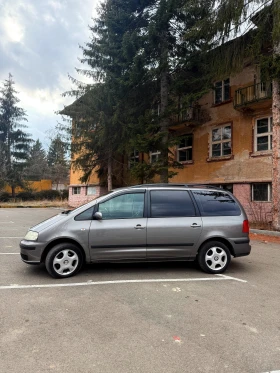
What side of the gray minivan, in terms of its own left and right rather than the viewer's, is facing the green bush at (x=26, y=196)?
right

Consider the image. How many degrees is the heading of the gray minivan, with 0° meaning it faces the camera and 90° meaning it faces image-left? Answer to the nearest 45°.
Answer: approximately 90°

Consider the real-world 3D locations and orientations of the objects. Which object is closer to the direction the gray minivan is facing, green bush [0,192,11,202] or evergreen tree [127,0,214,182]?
the green bush

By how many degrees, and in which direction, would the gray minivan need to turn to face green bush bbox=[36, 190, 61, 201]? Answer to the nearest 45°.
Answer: approximately 90° to its right

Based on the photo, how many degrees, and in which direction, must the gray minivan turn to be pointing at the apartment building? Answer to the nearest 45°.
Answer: approximately 135° to its right

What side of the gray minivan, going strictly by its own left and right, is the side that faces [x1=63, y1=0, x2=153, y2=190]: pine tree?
right

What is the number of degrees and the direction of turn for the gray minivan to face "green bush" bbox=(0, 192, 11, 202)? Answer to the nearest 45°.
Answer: approximately 45° to its right

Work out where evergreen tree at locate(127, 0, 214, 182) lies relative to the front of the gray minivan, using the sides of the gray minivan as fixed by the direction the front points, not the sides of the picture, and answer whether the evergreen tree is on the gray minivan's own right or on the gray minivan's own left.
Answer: on the gray minivan's own right

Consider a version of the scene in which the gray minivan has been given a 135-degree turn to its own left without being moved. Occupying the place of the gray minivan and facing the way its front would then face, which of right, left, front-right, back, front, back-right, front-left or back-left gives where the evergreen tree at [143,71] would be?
back-left

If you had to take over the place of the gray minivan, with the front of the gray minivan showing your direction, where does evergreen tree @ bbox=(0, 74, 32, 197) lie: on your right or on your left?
on your right
